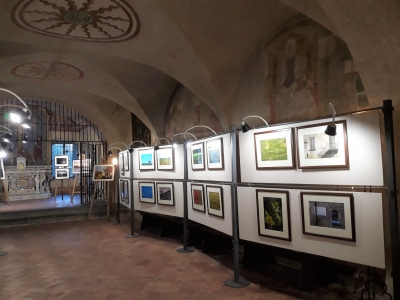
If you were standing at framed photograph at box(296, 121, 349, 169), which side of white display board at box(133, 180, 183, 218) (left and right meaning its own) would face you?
left

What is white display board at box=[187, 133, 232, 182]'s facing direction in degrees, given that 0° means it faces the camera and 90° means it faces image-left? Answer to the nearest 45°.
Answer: approximately 45°

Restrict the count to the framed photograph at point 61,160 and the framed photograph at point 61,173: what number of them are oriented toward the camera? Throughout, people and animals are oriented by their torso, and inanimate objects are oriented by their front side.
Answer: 2

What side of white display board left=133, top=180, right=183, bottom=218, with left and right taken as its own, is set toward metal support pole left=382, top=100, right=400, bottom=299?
left

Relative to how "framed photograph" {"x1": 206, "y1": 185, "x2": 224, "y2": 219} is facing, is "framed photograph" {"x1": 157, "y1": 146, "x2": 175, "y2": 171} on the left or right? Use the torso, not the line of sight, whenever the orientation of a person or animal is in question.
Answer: on its right

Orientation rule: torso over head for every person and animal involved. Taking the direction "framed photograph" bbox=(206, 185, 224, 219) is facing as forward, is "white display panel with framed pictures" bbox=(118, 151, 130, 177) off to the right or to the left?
on its right

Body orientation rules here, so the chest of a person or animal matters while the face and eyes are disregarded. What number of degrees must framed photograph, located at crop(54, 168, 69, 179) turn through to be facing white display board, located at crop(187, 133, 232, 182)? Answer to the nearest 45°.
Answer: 0° — it already faces it

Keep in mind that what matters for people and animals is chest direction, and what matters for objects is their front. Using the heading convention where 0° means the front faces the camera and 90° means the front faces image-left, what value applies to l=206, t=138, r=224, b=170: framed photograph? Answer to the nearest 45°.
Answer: approximately 45°

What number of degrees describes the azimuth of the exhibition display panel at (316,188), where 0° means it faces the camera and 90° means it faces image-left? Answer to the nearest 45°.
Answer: approximately 45°

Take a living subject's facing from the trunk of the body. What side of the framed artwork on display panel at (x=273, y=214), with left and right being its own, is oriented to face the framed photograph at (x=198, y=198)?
right

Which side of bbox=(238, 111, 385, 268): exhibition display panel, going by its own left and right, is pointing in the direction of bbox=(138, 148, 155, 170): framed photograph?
right

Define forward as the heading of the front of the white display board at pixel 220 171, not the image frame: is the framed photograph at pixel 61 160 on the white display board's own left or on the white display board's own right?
on the white display board's own right

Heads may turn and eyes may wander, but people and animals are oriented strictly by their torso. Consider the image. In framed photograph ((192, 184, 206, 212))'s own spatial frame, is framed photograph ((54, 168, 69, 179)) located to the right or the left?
on its right
